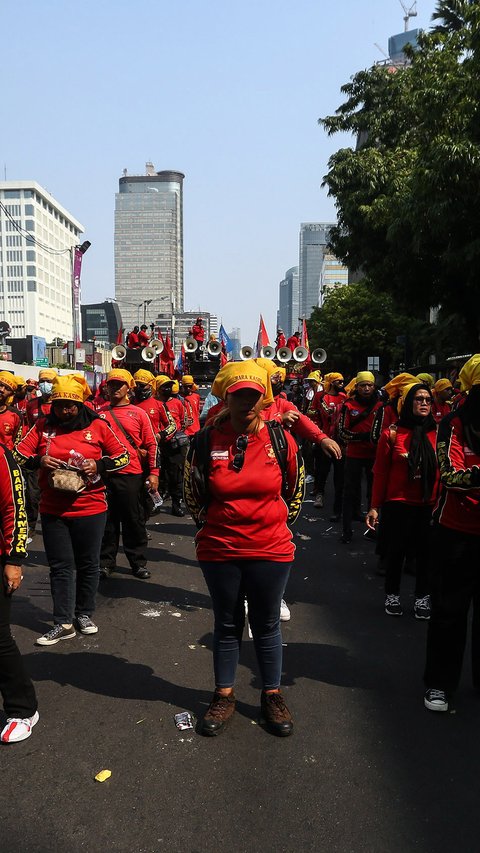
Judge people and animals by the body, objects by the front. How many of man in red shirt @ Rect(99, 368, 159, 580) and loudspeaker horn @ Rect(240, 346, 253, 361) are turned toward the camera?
2

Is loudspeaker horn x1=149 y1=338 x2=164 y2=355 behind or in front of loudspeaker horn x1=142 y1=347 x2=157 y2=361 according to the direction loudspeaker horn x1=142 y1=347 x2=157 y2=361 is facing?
behind

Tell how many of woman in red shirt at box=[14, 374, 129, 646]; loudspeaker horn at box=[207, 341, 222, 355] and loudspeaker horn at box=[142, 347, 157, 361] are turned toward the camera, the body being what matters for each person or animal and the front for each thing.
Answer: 3

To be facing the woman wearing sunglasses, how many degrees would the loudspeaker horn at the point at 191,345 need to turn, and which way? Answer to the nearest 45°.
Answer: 0° — it already faces them

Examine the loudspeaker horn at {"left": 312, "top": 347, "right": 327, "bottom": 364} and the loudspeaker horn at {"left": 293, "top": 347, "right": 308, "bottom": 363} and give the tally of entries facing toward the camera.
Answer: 2

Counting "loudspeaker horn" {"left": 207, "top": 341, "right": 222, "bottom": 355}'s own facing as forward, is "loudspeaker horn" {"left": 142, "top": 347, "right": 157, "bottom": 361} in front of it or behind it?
in front

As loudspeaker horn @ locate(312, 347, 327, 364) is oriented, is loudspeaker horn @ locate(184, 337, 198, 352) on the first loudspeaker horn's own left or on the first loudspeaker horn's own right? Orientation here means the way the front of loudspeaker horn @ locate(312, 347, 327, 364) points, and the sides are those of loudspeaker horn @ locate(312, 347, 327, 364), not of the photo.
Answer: on the first loudspeaker horn's own right

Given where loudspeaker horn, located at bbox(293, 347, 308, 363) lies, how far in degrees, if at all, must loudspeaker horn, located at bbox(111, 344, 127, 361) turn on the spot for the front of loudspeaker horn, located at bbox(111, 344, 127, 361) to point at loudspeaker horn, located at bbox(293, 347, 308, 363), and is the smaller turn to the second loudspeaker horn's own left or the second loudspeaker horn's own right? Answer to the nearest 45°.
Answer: approximately 90° to the second loudspeaker horn's own left

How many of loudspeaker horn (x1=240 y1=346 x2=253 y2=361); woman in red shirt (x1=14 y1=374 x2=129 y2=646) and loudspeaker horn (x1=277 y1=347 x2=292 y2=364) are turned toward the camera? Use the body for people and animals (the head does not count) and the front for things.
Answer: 3

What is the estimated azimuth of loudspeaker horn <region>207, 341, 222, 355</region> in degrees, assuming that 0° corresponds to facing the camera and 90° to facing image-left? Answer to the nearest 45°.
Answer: approximately 0°

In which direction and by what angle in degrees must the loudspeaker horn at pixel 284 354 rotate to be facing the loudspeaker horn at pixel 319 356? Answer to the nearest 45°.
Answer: approximately 90° to its left
